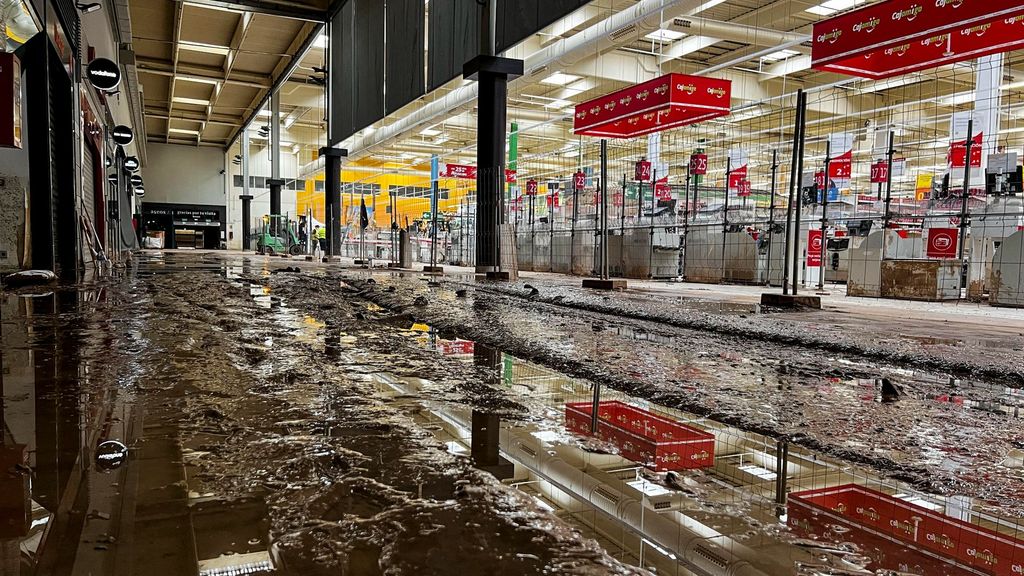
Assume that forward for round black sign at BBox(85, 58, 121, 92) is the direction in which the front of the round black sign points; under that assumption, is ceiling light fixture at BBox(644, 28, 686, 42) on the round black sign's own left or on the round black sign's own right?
on the round black sign's own left

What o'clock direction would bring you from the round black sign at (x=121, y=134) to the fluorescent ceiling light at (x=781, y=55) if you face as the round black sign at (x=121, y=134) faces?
The fluorescent ceiling light is roughly at 10 o'clock from the round black sign.

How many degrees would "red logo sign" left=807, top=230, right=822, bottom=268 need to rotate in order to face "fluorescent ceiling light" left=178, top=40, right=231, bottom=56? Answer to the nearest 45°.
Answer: approximately 90° to its right

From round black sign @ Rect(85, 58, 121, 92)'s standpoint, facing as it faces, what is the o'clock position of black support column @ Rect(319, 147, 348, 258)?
The black support column is roughly at 7 o'clock from the round black sign.

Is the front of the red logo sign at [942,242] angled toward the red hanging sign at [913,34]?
yes

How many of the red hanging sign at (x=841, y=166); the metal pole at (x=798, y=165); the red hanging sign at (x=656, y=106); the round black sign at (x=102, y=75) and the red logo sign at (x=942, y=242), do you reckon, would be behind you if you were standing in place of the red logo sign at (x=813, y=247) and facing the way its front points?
1

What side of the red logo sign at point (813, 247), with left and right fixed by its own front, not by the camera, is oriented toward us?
front

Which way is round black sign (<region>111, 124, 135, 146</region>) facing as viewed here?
toward the camera

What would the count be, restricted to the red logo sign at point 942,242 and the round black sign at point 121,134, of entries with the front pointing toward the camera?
2
